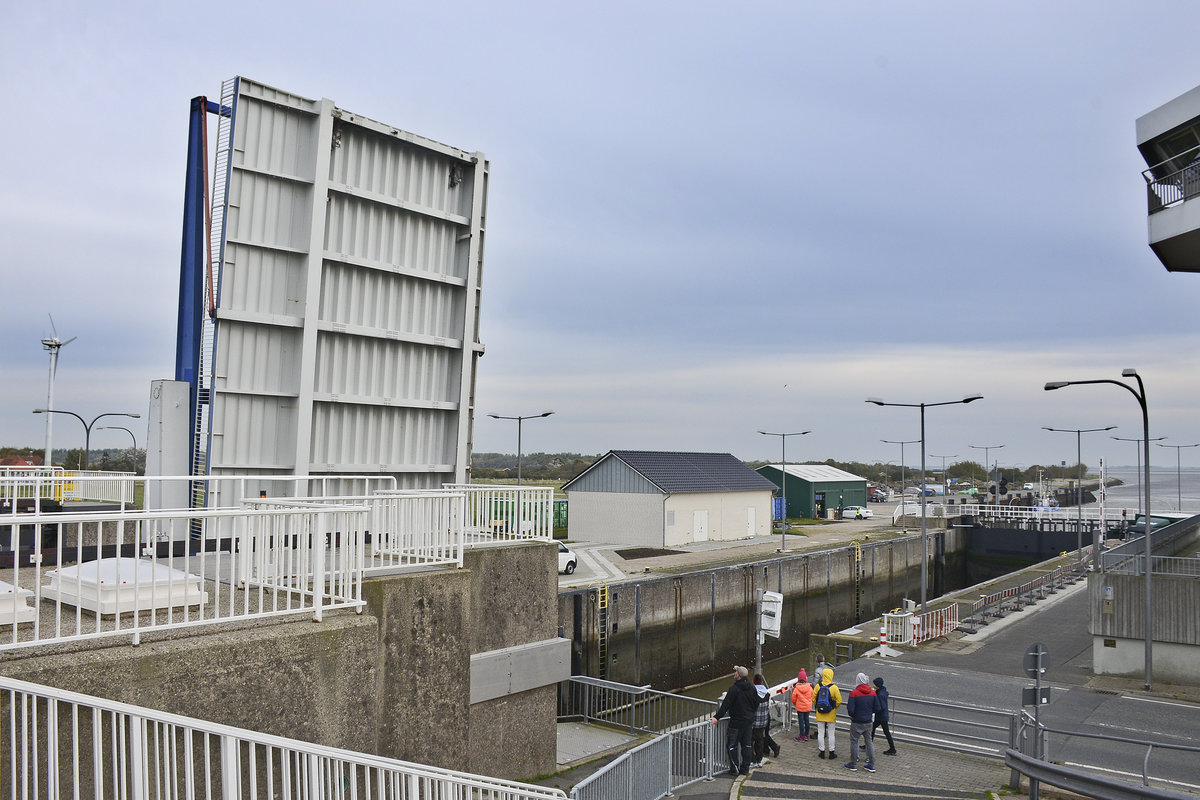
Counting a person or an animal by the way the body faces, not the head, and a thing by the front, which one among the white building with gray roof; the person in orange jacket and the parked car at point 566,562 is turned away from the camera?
the person in orange jacket

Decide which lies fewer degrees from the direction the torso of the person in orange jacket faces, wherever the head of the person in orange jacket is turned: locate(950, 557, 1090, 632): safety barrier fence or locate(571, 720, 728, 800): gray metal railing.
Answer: the safety barrier fence

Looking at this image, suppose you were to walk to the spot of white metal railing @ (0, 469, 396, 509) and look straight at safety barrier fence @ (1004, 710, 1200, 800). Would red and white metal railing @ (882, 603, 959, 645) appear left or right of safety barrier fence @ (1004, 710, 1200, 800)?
left

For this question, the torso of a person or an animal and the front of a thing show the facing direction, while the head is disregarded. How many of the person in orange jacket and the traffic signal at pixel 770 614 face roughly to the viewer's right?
0

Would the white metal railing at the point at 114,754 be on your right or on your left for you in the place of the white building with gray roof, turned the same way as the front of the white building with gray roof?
on your right

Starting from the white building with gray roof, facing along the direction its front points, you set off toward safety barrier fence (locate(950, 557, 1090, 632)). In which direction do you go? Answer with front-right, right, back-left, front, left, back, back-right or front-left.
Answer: front

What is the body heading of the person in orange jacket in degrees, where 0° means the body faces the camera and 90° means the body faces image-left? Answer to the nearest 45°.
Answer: approximately 180°
